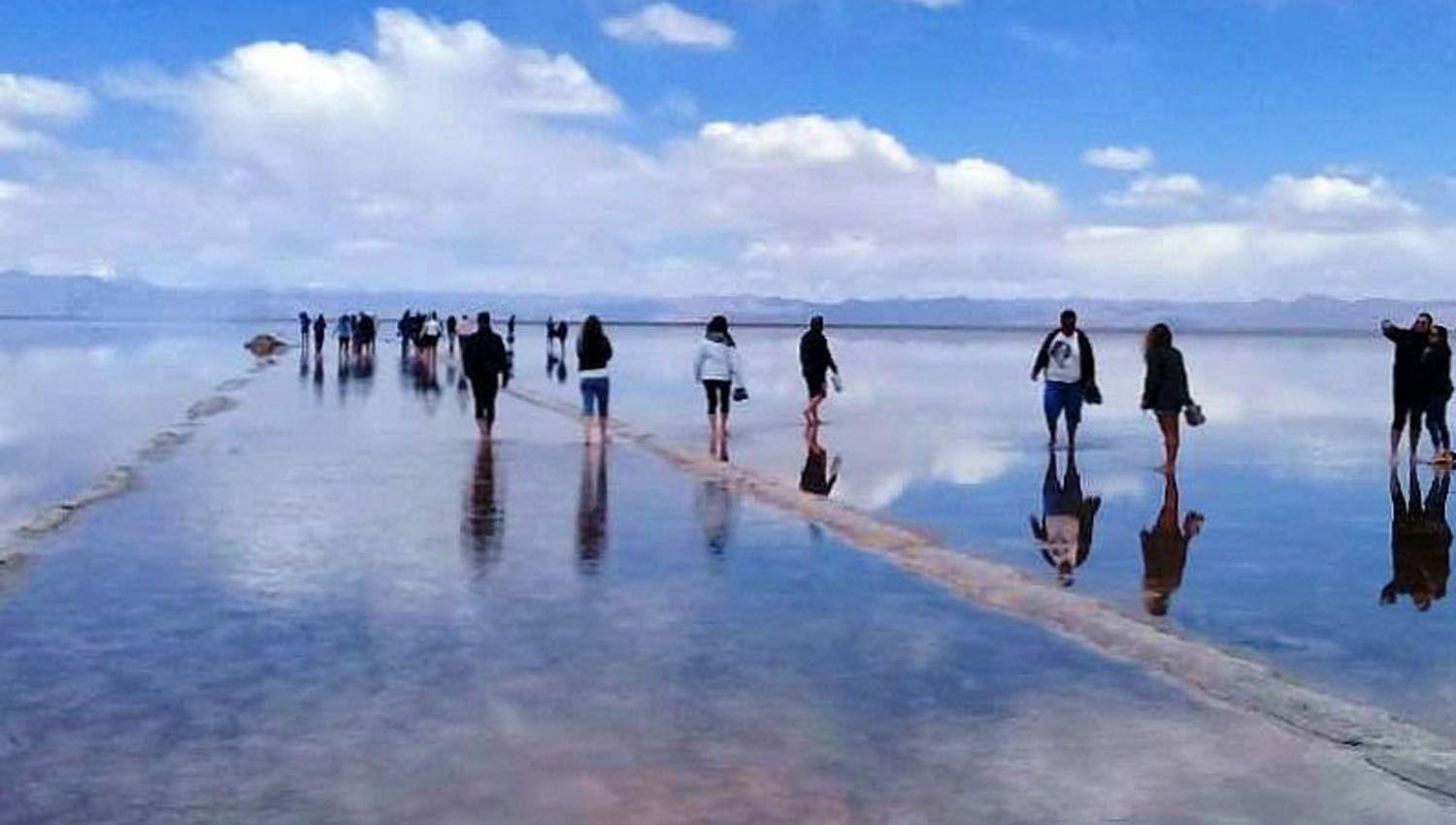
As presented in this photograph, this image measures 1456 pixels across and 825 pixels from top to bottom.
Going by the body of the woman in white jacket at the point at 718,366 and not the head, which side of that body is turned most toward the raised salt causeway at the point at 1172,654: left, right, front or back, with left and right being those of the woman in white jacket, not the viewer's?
back

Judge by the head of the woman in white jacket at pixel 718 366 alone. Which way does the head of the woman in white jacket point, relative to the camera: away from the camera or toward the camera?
away from the camera

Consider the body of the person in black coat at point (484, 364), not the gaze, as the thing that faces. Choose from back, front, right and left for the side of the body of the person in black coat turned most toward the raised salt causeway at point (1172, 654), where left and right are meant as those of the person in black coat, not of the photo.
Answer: back

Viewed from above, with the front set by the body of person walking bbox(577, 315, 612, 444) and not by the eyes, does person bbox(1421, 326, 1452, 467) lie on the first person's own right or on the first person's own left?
on the first person's own right

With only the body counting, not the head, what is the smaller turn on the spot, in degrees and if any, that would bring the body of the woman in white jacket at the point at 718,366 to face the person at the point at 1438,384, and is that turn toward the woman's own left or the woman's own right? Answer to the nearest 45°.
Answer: approximately 90° to the woman's own right

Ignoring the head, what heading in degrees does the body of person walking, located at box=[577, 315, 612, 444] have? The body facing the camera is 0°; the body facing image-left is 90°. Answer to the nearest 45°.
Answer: approximately 180°

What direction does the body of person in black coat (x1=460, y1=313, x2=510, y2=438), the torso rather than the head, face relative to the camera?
away from the camera

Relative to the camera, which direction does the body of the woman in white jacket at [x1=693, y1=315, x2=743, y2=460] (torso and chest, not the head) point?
away from the camera

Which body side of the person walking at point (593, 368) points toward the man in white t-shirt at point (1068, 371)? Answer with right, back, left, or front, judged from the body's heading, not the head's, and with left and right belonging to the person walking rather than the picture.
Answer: right
